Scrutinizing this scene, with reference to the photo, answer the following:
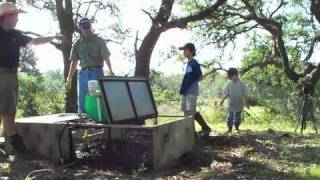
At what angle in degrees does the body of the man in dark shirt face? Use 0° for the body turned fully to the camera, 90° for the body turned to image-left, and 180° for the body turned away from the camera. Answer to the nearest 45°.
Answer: approximately 315°

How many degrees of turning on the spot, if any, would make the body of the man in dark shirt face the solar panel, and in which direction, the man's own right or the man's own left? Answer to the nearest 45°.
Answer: approximately 45° to the man's own left

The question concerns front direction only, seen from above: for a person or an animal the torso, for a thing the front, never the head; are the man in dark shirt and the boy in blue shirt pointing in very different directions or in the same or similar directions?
very different directions

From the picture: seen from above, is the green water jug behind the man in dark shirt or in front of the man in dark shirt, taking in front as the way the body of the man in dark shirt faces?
in front

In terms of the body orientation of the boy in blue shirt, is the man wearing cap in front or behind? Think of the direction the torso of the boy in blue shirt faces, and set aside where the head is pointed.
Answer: in front

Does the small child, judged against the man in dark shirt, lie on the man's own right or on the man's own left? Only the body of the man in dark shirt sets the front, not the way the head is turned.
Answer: on the man's own left
